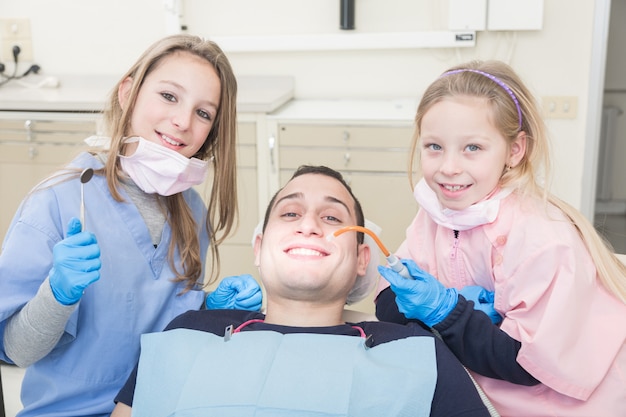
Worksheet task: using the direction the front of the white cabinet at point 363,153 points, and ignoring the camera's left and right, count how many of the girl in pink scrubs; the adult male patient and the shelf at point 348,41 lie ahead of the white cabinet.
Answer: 2

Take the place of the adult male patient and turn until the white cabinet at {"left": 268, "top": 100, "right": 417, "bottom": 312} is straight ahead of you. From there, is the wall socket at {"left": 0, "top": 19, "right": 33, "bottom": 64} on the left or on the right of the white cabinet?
left

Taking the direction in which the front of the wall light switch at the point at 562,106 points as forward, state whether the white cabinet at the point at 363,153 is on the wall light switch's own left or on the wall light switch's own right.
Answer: on the wall light switch's own right

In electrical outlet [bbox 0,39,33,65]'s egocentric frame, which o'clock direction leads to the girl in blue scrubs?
The girl in blue scrubs is roughly at 12 o'clock from the electrical outlet.

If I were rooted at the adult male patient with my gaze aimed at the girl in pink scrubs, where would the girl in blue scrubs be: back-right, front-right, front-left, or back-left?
back-left

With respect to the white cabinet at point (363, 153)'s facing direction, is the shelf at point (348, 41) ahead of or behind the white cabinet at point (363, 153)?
behind

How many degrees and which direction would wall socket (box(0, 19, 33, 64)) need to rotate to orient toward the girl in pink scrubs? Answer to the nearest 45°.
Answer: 0° — it already faces them

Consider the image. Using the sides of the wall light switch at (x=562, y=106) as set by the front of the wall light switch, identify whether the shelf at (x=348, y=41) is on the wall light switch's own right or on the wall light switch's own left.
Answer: on the wall light switch's own right

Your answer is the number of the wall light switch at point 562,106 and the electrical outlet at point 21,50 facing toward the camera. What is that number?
2

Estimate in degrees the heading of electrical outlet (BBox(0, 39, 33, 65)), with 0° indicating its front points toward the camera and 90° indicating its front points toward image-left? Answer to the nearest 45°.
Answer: approximately 0°

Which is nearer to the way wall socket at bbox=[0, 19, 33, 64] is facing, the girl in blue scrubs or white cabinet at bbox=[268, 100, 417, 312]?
the girl in blue scrubs
